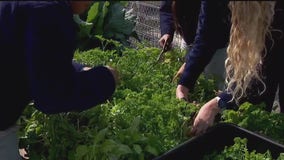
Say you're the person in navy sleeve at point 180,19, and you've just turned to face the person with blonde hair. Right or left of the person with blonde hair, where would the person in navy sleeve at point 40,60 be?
right

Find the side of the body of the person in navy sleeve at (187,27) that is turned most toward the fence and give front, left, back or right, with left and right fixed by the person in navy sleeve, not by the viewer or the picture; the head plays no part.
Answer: right

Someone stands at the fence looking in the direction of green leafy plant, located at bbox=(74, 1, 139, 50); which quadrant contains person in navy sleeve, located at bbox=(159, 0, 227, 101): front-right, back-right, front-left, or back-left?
back-left

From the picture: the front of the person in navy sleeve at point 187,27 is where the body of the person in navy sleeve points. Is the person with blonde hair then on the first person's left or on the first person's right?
on the first person's left

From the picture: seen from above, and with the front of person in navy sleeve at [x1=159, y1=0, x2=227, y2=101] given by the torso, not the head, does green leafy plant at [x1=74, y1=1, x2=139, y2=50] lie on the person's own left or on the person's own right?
on the person's own right
